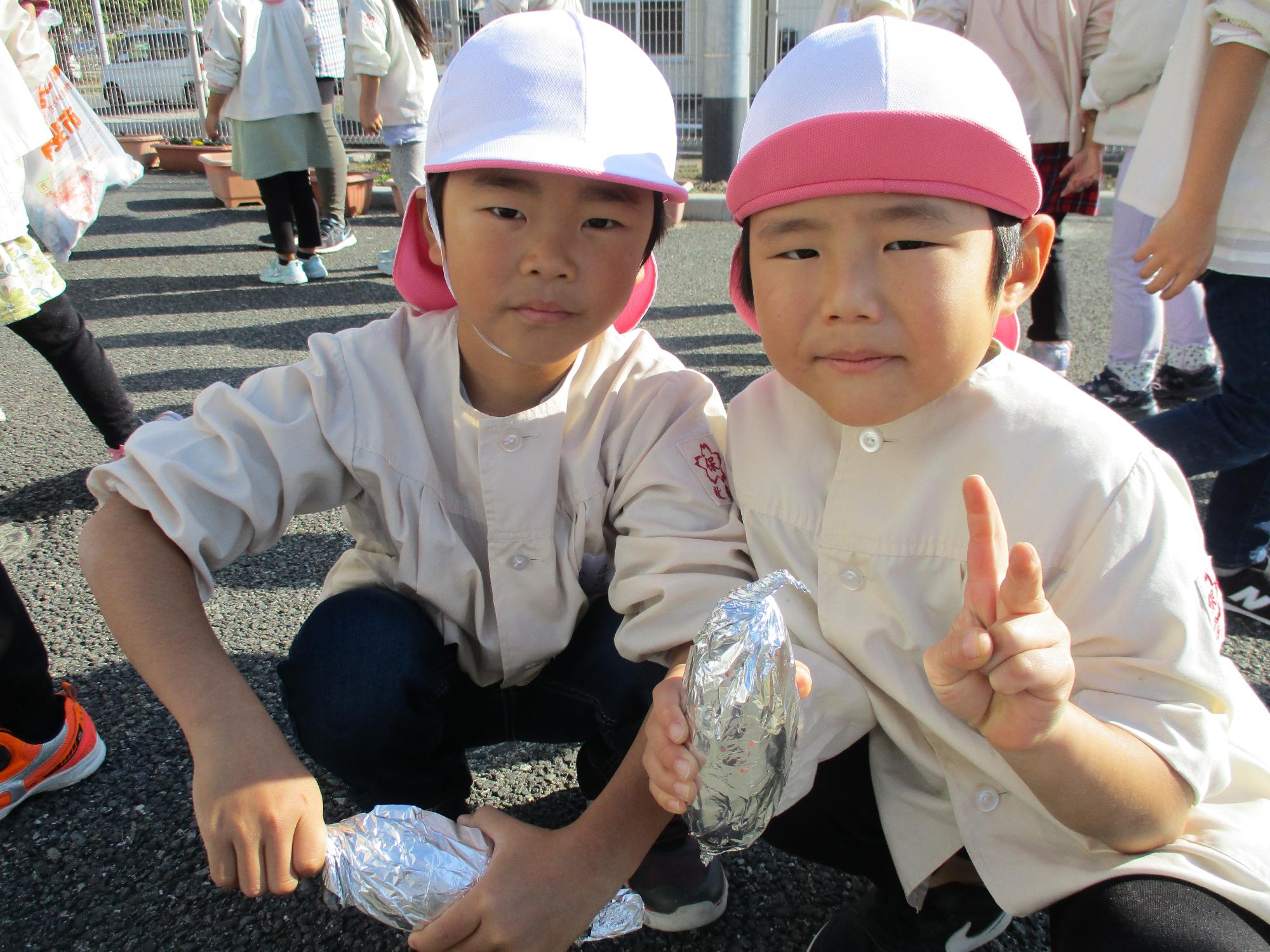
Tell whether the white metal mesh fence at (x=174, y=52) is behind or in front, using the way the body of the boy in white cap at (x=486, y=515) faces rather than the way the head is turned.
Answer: behind

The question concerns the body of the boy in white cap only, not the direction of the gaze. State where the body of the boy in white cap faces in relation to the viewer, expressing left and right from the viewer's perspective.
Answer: facing the viewer

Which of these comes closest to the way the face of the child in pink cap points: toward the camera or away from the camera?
toward the camera

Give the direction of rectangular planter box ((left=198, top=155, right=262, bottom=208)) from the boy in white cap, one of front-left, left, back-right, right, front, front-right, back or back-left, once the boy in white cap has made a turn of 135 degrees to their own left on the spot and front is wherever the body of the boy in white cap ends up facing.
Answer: front-left

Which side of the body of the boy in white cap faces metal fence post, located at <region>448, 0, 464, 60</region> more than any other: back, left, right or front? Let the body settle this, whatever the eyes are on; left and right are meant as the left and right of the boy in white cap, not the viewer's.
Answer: back

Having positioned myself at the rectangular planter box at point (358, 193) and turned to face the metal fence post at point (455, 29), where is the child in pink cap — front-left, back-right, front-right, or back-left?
back-right

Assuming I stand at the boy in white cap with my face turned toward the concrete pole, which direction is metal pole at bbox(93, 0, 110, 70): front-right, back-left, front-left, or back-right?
front-left

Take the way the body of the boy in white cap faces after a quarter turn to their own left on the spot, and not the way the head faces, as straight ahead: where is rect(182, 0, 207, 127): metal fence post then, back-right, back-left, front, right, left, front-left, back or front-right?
left

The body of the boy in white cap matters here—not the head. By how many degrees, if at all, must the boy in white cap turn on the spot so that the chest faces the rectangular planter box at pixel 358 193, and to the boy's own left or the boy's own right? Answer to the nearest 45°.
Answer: approximately 180°

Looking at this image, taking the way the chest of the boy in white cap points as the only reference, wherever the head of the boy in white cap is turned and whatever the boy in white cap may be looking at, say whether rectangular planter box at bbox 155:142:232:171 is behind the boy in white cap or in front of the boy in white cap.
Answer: behind

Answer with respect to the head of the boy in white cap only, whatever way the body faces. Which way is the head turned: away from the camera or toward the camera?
toward the camera

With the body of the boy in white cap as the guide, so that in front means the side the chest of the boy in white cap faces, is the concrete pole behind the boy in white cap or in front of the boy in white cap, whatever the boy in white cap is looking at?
behind

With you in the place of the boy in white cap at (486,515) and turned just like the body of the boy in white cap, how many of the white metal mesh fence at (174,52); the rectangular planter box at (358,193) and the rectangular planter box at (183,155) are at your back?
3
